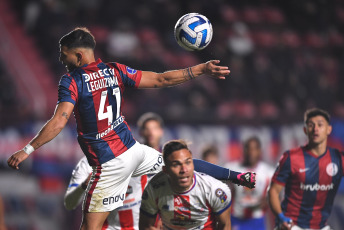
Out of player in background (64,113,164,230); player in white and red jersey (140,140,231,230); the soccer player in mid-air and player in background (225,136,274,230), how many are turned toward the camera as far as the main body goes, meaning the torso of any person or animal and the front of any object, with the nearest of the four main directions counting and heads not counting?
3

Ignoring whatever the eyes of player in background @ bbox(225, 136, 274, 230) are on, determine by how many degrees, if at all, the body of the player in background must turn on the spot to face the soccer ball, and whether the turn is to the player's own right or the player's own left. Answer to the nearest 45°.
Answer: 0° — they already face it

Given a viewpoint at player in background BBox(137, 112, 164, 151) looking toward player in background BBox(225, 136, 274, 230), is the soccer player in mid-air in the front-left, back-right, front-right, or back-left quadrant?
back-right

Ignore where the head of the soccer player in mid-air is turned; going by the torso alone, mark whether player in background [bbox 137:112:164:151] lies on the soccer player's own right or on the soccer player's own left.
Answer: on the soccer player's own right

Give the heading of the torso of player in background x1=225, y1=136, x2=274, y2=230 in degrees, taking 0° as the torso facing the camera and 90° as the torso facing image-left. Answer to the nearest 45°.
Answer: approximately 0°

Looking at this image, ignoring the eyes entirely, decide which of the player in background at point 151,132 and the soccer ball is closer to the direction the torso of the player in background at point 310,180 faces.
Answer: the soccer ball

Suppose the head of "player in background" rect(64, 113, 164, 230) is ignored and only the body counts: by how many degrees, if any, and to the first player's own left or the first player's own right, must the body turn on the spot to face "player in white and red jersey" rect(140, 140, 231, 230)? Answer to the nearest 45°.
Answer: approximately 45° to the first player's own left
